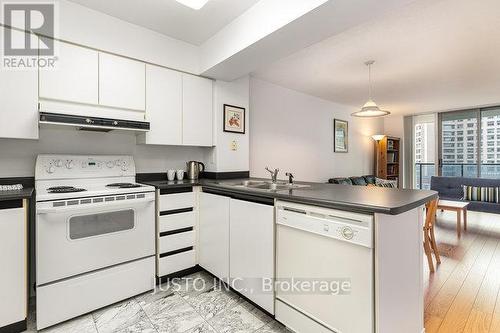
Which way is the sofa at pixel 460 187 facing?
toward the camera

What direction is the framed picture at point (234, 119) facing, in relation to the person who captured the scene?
facing the viewer and to the right of the viewer

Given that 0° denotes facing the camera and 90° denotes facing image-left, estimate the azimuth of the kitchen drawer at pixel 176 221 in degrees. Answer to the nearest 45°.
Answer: approximately 315°

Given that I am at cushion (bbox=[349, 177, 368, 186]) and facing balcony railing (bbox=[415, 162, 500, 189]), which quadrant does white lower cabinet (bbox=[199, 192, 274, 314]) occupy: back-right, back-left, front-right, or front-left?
back-right

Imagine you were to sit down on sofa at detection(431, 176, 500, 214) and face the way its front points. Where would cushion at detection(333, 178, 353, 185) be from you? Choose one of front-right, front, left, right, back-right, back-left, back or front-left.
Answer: front-right

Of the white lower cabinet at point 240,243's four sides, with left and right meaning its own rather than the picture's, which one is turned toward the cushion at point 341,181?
back

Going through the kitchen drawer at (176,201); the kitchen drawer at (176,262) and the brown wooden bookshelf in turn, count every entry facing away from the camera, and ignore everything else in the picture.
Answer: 0

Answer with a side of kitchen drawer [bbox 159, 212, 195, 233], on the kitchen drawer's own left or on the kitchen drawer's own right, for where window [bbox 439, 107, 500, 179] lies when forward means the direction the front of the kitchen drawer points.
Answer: on the kitchen drawer's own left

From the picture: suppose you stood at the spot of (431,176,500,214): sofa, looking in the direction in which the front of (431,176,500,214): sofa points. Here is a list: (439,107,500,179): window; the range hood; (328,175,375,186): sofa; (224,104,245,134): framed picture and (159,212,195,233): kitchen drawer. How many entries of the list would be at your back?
1

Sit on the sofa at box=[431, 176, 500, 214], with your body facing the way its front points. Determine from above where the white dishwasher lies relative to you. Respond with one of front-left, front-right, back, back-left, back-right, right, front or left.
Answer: front
